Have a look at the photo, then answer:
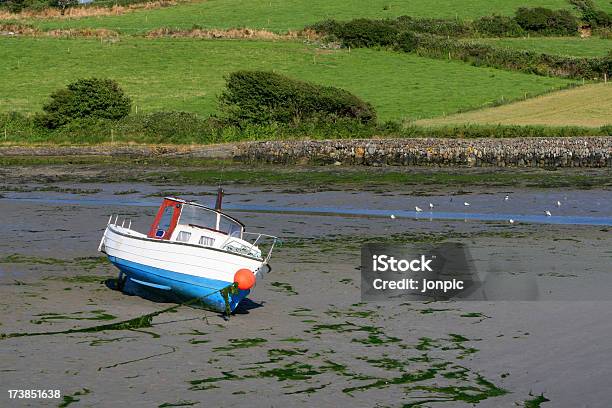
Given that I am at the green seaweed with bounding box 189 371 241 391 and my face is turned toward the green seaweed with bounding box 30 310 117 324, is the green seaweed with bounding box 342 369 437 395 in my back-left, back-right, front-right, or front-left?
back-right

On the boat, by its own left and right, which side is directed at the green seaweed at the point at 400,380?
front

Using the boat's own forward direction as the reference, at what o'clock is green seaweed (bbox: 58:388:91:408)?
The green seaweed is roughly at 2 o'clock from the boat.

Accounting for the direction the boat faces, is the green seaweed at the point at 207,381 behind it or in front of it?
in front

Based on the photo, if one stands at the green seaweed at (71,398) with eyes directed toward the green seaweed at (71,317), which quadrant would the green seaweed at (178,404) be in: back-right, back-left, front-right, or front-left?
back-right

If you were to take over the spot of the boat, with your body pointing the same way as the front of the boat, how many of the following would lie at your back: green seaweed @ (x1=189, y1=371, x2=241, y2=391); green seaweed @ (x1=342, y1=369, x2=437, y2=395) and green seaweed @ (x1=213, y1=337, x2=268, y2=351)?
0

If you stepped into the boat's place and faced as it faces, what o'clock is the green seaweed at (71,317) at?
The green seaweed is roughly at 3 o'clock from the boat.

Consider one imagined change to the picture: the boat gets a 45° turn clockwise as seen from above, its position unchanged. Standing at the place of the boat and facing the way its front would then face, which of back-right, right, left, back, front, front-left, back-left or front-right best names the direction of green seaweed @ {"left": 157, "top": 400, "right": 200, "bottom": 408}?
front

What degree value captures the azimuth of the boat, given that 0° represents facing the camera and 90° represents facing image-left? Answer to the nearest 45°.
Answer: approximately 315°

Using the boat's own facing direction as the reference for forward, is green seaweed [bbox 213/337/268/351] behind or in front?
in front

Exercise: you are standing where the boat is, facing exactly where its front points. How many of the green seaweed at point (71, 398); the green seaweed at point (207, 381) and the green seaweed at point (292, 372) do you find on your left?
0

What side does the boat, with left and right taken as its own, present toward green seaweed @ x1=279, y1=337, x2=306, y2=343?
front

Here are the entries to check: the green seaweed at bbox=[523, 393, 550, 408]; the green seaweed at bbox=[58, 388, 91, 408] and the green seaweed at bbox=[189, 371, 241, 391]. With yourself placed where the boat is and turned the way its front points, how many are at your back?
0

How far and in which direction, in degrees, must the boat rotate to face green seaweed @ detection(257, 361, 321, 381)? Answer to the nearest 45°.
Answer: approximately 45° to its right
